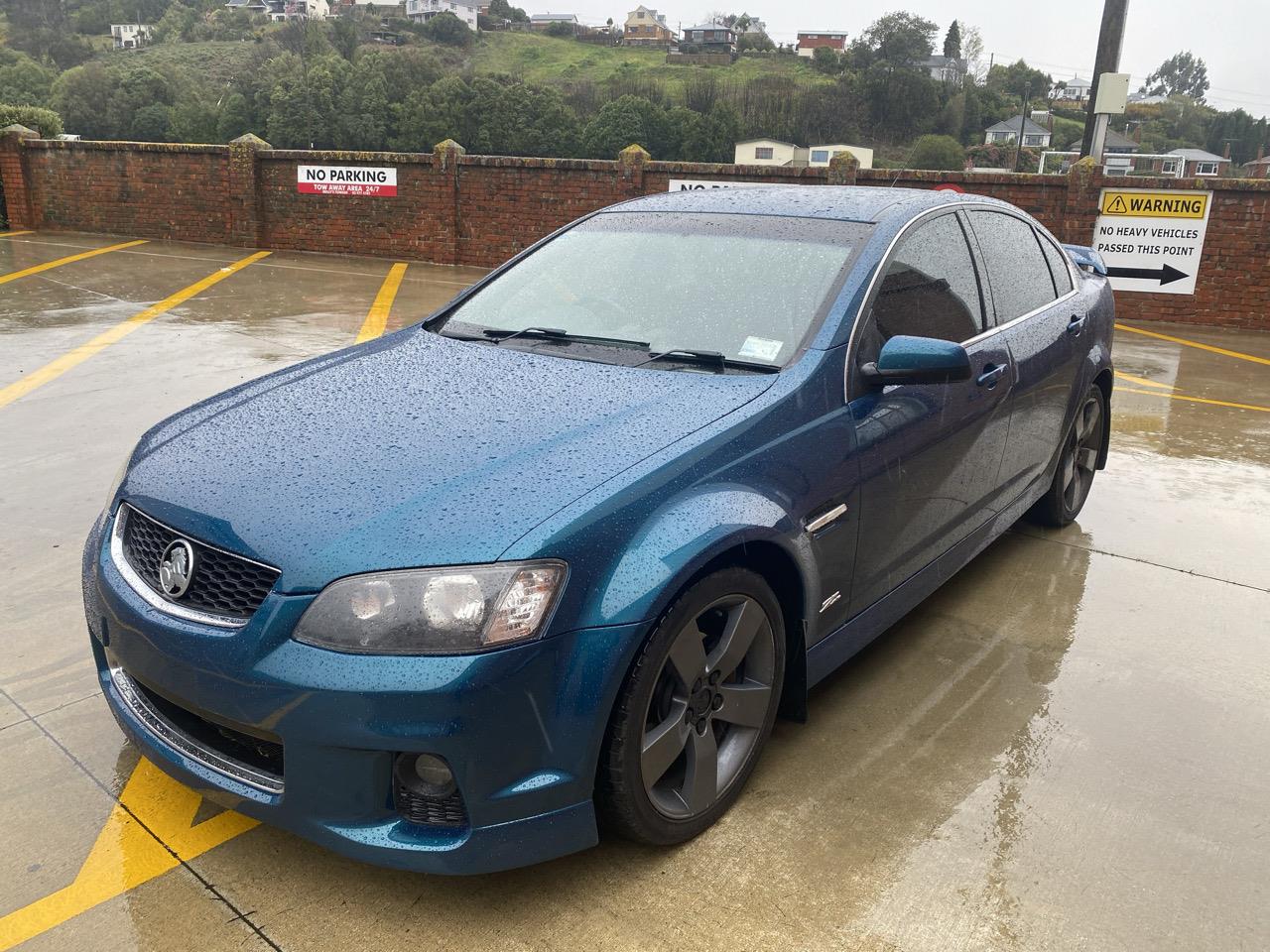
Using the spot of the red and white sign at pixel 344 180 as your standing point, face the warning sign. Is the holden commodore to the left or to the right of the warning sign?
right

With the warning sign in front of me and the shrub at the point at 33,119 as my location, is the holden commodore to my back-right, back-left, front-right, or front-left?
front-right

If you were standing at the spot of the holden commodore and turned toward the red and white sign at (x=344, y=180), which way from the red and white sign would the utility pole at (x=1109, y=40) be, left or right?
right

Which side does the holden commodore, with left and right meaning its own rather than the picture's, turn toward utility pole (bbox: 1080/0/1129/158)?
back

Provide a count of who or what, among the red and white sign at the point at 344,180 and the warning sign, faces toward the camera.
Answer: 2

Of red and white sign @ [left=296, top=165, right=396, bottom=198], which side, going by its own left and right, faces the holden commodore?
front

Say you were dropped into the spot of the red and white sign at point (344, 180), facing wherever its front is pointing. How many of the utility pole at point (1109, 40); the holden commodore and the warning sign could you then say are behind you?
0

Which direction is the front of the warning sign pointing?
toward the camera

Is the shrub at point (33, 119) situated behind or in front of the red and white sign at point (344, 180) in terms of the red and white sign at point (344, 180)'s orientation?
behind

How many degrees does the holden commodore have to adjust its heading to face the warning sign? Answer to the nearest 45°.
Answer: approximately 180°

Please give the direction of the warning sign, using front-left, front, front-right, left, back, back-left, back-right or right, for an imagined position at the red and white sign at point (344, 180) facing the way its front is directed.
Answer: front-left

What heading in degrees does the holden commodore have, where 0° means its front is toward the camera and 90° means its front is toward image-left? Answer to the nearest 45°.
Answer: approximately 45°

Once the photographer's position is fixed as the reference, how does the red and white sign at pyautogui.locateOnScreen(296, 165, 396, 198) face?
facing the viewer

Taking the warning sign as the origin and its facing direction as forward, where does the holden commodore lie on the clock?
The holden commodore is roughly at 12 o'clock from the warning sign.

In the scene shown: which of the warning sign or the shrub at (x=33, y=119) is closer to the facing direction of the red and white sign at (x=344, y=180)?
the warning sign
